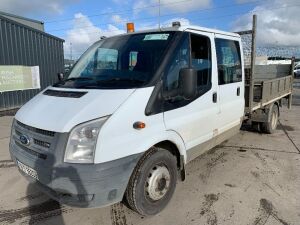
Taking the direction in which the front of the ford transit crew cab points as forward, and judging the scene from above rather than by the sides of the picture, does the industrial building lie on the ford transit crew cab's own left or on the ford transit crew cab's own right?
on the ford transit crew cab's own right

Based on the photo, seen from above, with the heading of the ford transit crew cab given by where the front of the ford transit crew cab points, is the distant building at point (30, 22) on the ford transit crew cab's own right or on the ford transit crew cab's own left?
on the ford transit crew cab's own right

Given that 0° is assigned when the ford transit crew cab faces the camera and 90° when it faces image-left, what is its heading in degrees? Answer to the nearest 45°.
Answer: approximately 45°
